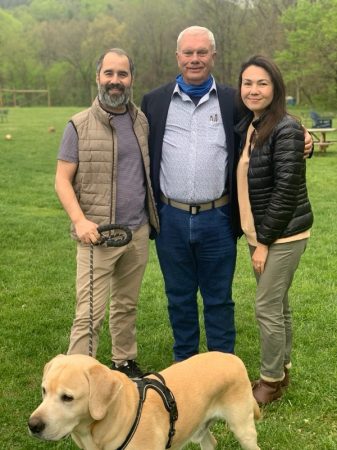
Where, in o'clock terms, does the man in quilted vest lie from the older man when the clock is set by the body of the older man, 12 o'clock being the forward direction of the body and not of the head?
The man in quilted vest is roughly at 2 o'clock from the older man.

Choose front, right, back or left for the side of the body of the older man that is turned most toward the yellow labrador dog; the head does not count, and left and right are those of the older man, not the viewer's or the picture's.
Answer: front

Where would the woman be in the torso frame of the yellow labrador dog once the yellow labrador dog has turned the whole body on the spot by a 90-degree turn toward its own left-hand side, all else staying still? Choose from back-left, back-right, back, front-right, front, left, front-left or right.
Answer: back-left

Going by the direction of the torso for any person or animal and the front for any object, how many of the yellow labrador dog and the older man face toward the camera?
1

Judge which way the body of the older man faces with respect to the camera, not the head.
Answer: toward the camera

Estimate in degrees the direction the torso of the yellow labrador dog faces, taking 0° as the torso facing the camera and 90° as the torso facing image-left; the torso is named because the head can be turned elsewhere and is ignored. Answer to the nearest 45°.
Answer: approximately 90°

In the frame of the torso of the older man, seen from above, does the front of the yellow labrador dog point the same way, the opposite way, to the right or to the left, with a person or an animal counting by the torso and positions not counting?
to the right
